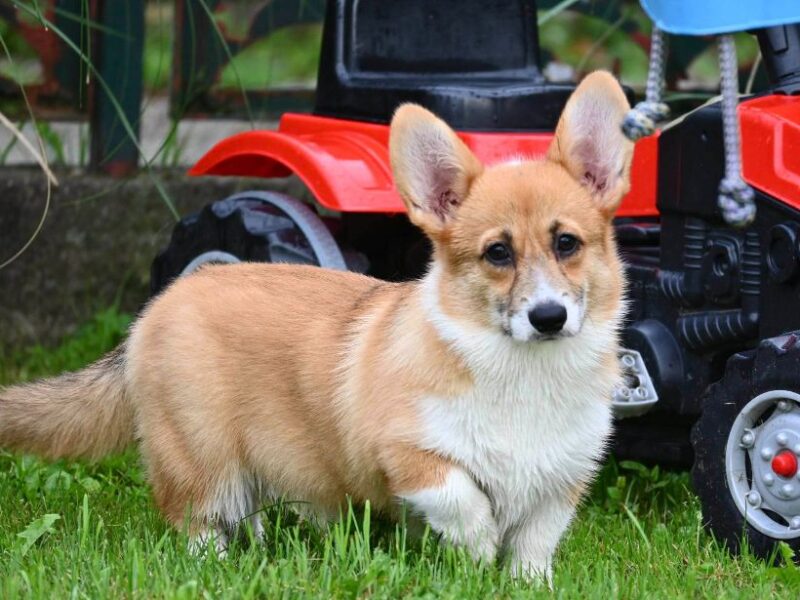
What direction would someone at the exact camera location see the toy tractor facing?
facing the viewer and to the right of the viewer

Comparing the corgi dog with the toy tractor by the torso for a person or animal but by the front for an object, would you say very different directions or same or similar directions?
same or similar directions
